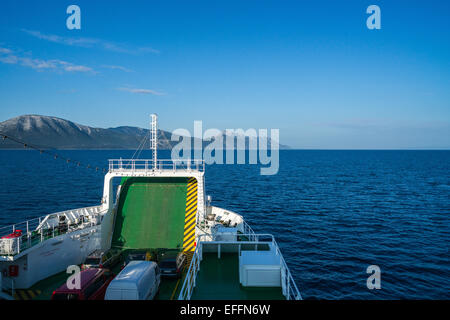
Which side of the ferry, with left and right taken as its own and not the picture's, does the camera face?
back
